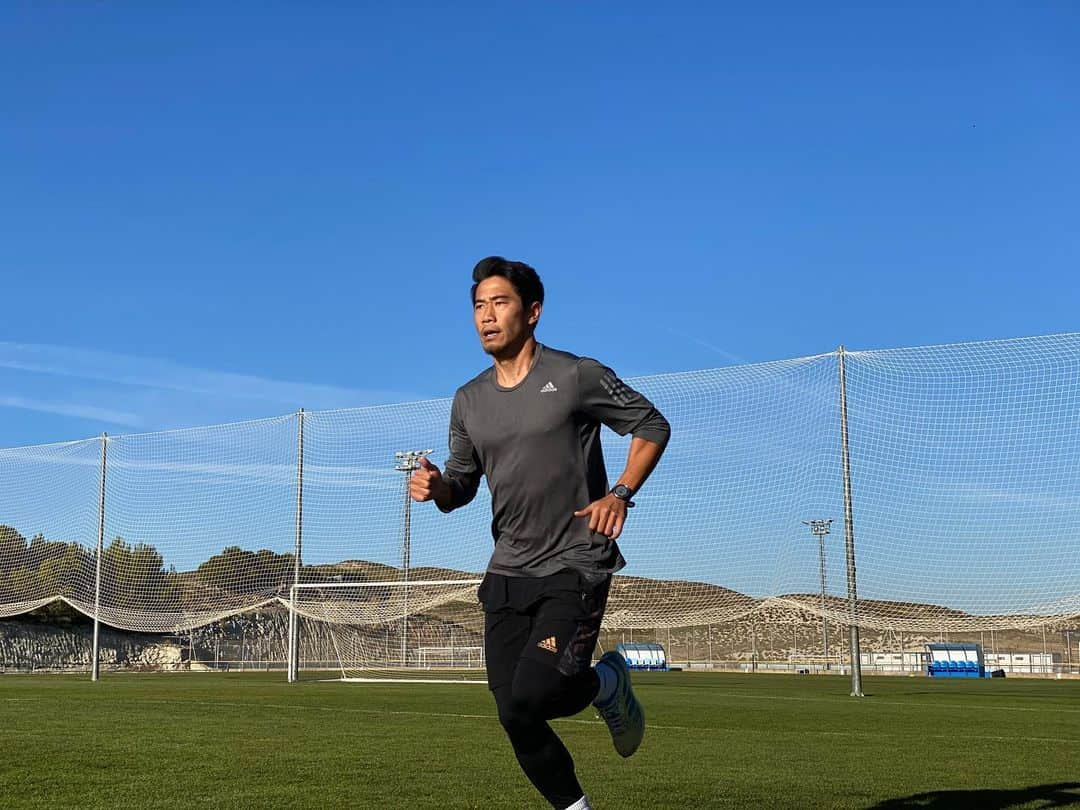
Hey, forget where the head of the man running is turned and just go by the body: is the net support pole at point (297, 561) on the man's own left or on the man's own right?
on the man's own right

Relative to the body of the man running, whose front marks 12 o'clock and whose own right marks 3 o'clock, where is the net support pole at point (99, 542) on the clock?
The net support pole is roughly at 4 o'clock from the man running.

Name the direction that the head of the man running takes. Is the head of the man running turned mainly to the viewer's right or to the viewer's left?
to the viewer's left
